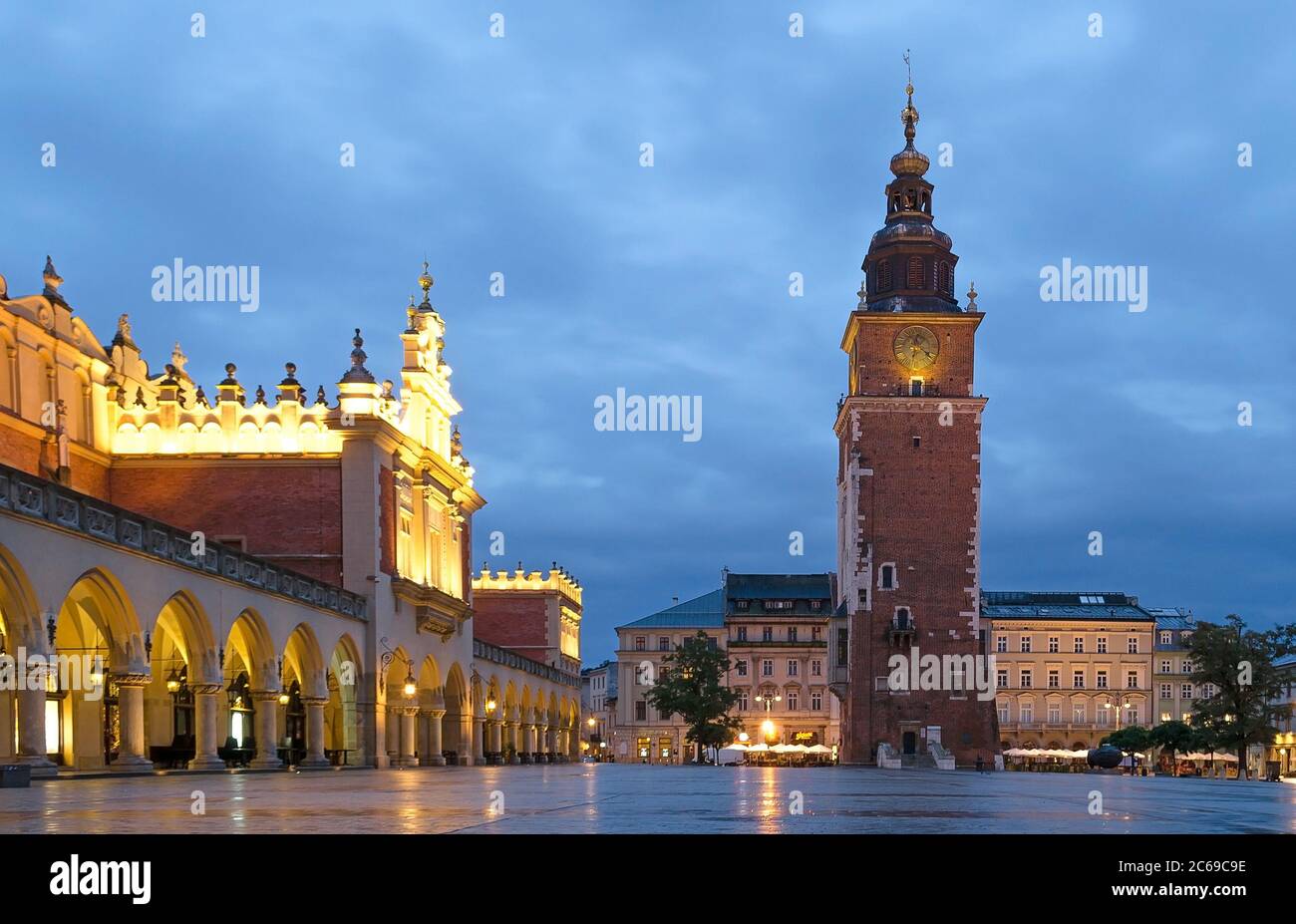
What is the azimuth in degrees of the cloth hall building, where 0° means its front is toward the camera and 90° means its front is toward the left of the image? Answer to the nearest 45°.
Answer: approximately 315°
